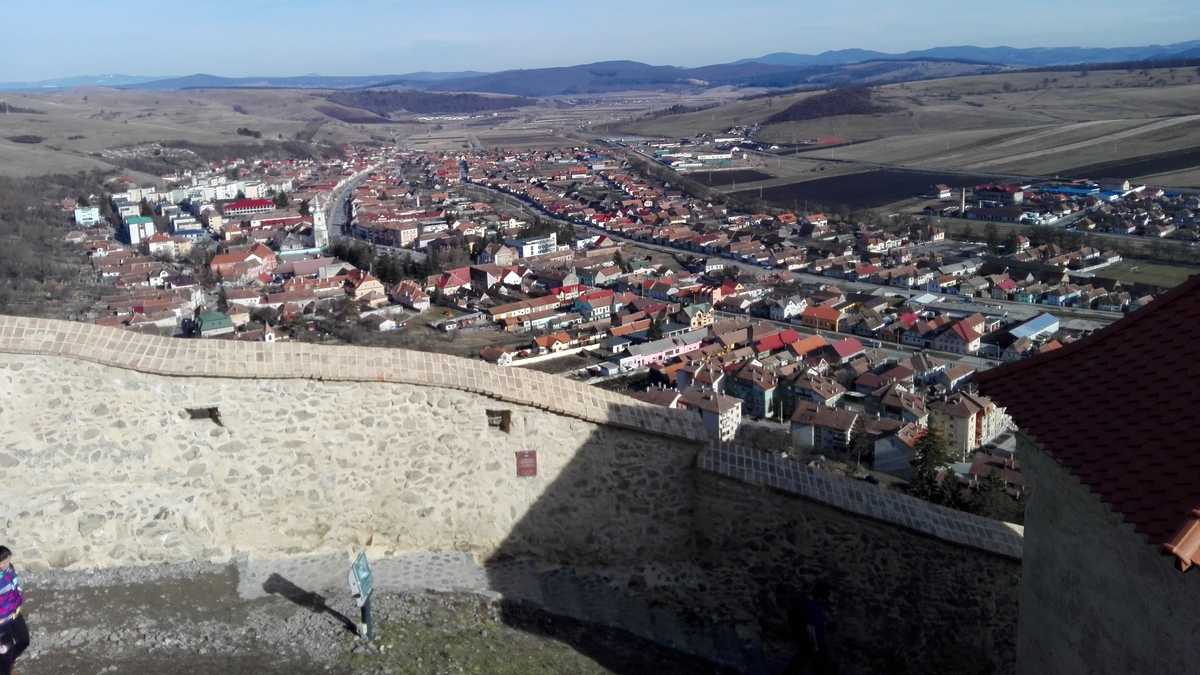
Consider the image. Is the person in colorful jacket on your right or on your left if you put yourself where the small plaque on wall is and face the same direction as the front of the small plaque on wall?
on your right

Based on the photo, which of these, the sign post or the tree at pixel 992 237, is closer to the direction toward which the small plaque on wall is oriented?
the sign post

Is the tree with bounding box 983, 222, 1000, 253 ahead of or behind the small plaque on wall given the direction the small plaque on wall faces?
behind

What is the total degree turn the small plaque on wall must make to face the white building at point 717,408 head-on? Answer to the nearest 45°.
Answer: approximately 180°

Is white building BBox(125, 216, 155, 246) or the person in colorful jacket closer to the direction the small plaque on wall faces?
the person in colorful jacket

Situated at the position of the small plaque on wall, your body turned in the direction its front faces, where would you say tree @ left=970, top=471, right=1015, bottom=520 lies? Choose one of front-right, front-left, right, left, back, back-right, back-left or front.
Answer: back-left

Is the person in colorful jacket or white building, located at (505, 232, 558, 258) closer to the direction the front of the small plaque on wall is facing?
the person in colorful jacket

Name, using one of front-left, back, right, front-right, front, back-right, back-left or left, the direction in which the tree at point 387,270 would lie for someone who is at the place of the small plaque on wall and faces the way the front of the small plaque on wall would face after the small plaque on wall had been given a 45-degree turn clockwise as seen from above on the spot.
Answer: back-right

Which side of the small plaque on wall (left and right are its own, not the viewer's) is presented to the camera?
front

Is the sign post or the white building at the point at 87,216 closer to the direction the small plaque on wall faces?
the sign post

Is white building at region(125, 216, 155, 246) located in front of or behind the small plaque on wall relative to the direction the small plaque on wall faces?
behind

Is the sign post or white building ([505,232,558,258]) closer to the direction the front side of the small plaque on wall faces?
the sign post

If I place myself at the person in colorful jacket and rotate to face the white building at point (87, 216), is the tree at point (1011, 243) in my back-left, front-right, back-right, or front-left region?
front-right
